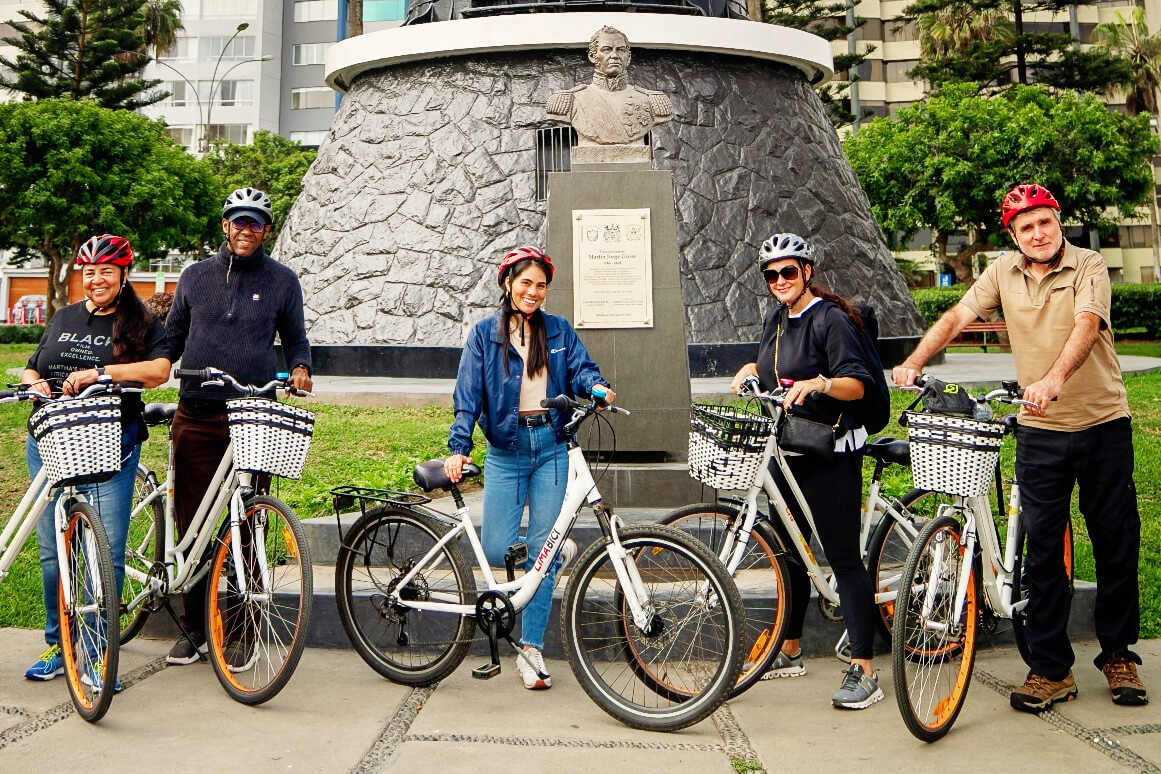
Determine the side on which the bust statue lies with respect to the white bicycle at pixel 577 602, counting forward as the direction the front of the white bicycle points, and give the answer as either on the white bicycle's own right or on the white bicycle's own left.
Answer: on the white bicycle's own left

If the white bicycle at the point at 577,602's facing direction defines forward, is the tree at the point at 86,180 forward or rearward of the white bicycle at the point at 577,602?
rearward

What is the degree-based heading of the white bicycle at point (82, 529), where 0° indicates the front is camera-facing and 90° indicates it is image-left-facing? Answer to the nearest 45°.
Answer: approximately 315°

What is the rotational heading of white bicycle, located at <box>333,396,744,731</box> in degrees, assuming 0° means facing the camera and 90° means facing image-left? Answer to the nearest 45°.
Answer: approximately 315°

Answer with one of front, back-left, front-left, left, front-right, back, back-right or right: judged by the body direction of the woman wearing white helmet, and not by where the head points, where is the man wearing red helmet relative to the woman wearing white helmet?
back-left
